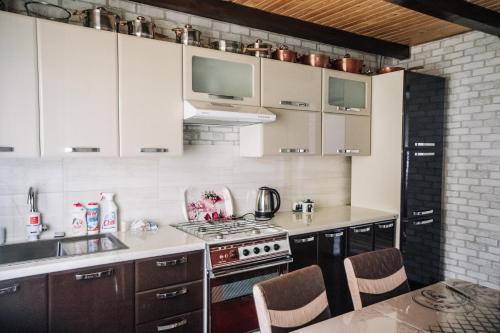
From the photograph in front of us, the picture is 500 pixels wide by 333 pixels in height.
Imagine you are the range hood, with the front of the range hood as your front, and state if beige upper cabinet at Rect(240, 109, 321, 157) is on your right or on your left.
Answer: on your left

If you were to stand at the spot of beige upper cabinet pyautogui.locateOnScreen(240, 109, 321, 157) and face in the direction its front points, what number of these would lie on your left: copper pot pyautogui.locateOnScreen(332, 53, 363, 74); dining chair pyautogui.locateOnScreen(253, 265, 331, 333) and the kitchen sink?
1

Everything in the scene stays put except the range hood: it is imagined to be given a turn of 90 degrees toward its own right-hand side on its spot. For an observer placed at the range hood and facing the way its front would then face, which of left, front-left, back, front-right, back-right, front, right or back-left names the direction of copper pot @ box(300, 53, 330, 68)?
back

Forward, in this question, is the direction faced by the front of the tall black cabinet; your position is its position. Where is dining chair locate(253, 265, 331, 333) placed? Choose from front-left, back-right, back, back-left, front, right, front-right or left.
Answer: front-right

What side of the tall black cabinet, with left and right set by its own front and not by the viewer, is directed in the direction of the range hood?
right

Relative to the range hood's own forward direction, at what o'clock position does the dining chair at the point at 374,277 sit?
The dining chair is roughly at 12 o'clock from the range hood.

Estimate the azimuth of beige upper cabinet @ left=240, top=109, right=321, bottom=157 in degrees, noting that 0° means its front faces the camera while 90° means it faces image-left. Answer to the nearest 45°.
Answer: approximately 315°
